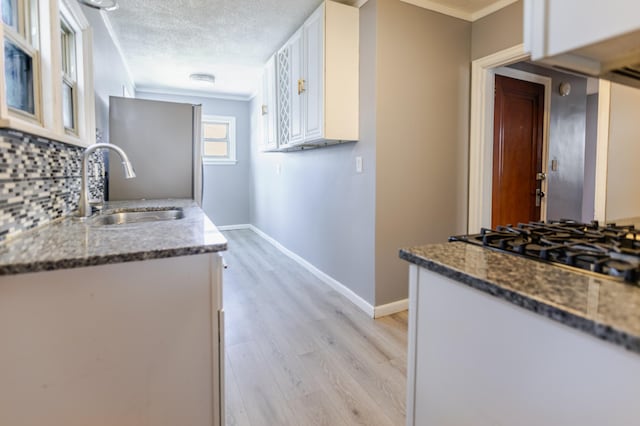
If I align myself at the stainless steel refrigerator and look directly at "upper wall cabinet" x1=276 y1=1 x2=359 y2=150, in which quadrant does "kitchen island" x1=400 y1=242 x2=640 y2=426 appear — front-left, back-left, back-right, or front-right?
front-right

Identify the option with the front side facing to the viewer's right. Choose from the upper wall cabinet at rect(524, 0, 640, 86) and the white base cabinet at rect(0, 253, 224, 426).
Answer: the white base cabinet

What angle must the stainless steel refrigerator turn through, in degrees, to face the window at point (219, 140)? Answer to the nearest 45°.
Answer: approximately 90° to its left

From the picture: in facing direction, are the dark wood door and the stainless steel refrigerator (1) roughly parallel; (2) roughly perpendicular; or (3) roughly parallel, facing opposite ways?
roughly perpendicular

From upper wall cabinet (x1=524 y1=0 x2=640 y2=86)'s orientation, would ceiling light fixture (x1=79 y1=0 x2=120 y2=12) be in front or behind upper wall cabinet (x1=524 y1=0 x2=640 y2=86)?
in front

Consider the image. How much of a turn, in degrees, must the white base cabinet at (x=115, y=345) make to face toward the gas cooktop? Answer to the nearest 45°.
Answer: approximately 45° to its right

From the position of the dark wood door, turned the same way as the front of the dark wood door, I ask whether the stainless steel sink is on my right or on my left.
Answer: on my right

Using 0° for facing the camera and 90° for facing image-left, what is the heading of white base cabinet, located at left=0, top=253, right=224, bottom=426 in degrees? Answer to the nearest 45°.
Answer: approximately 270°

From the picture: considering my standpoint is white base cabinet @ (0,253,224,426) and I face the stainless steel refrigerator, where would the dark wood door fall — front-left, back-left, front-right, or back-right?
front-right

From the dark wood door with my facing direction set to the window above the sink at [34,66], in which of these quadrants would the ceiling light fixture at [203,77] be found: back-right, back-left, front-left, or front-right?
front-right
